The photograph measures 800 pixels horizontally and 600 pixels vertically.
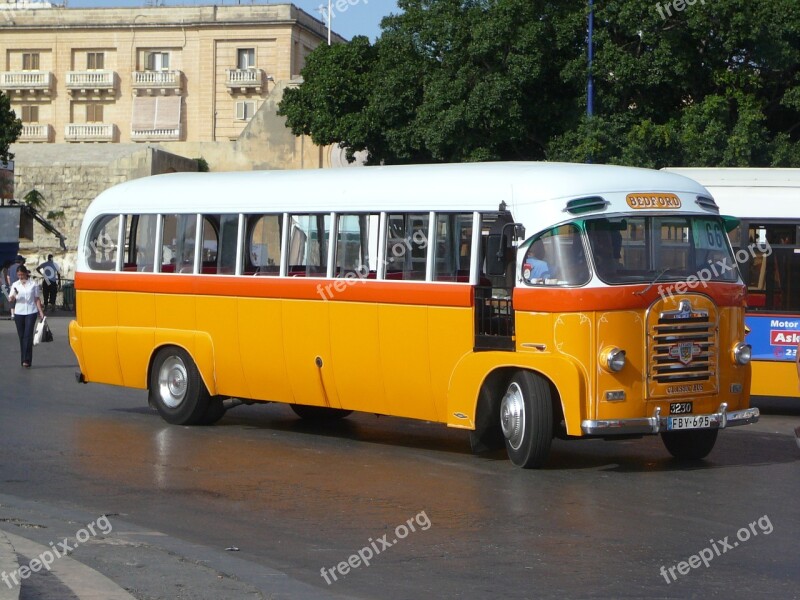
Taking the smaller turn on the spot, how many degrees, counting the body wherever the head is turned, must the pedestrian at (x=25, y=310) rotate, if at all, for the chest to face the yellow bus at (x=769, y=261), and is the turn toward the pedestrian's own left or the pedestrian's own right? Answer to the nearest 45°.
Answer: approximately 45° to the pedestrian's own left

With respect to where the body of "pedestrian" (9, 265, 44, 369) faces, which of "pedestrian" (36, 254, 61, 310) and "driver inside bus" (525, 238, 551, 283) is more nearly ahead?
the driver inside bus

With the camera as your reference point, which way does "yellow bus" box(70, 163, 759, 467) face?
facing the viewer and to the right of the viewer

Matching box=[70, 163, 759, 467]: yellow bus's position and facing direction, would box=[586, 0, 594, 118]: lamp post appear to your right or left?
on your left

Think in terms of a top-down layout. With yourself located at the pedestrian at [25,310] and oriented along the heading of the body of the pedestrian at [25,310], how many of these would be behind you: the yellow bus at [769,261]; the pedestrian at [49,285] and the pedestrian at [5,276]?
2

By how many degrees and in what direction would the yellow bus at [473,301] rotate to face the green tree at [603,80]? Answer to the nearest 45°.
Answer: approximately 135° to its left

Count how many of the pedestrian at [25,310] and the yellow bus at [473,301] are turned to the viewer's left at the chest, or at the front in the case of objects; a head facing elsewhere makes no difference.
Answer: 0

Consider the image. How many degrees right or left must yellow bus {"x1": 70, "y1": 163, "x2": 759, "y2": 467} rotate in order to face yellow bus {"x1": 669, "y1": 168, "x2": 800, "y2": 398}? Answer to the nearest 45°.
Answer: approximately 90° to its left

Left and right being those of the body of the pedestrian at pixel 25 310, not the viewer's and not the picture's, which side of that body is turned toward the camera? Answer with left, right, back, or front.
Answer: front

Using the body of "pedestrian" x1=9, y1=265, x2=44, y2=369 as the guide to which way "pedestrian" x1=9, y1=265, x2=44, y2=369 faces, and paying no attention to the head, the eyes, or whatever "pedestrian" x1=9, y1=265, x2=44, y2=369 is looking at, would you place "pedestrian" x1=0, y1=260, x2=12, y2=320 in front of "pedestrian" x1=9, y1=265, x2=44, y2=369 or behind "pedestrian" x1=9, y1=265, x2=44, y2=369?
behind
